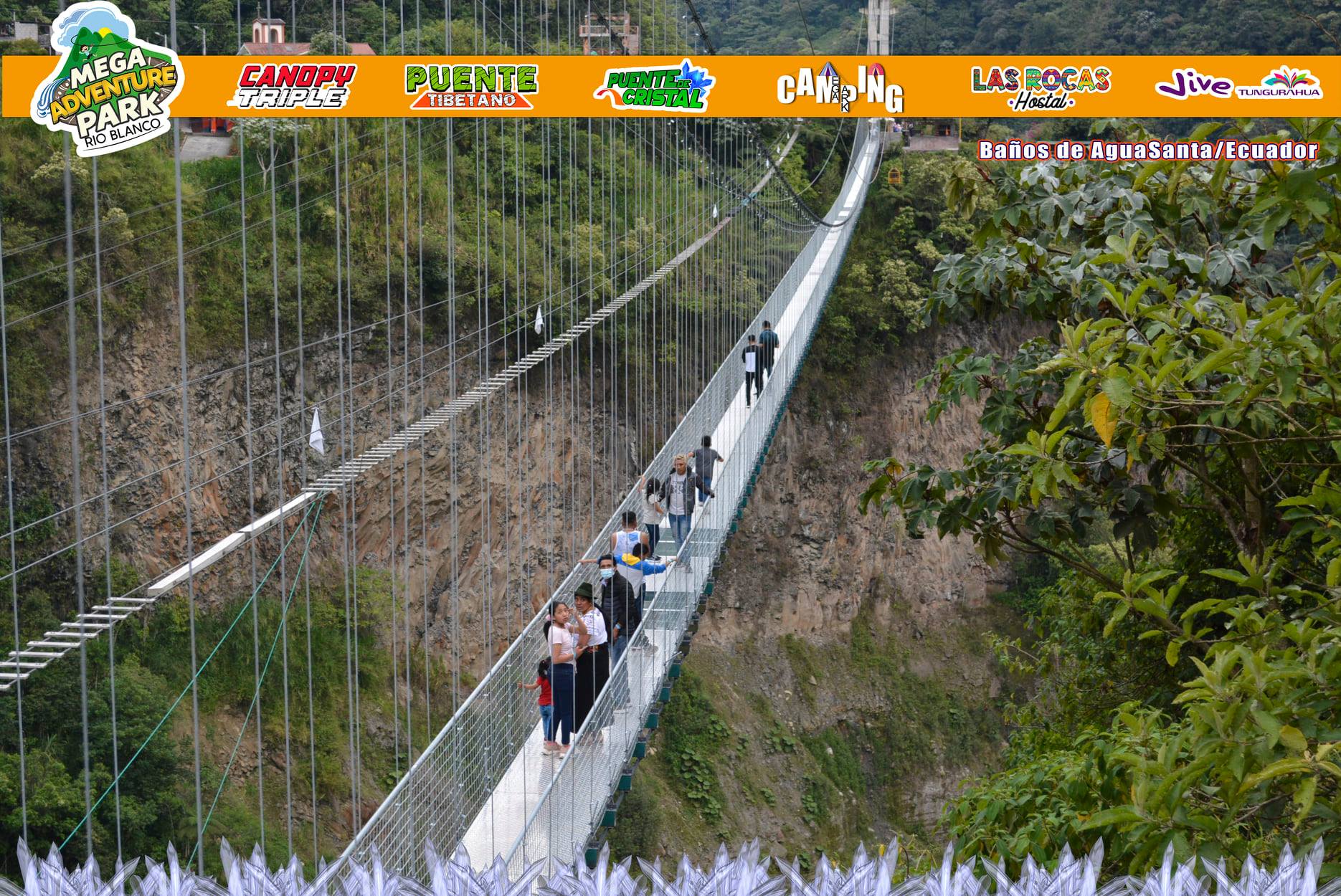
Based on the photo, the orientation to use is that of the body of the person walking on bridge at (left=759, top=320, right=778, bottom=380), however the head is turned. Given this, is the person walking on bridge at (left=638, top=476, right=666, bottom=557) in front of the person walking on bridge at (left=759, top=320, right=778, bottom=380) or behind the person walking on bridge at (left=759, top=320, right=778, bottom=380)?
behind

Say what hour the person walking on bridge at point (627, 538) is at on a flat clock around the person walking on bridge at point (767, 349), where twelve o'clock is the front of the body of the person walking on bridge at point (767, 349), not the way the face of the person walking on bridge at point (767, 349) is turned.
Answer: the person walking on bridge at point (627, 538) is roughly at 6 o'clock from the person walking on bridge at point (767, 349).

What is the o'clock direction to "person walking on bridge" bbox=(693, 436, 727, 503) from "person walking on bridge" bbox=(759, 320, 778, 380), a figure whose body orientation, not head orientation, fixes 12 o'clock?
"person walking on bridge" bbox=(693, 436, 727, 503) is roughly at 6 o'clock from "person walking on bridge" bbox=(759, 320, 778, 380).

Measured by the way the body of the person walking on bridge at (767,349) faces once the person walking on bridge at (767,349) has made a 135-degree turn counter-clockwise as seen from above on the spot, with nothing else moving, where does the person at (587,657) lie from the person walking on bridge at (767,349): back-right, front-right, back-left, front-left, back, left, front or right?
front-left

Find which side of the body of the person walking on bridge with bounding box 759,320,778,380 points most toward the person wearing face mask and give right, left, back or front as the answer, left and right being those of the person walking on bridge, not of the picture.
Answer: back

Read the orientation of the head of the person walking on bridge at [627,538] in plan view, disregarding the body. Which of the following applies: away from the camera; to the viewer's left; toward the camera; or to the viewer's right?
away from the camera

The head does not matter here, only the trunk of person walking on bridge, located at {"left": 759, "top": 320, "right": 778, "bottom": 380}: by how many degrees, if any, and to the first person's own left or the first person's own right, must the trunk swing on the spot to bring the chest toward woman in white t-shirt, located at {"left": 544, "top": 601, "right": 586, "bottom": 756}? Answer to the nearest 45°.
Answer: approximately 180°

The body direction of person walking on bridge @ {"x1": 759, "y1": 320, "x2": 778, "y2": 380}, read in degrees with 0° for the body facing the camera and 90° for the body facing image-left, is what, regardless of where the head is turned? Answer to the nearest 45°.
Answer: approximately 180°
